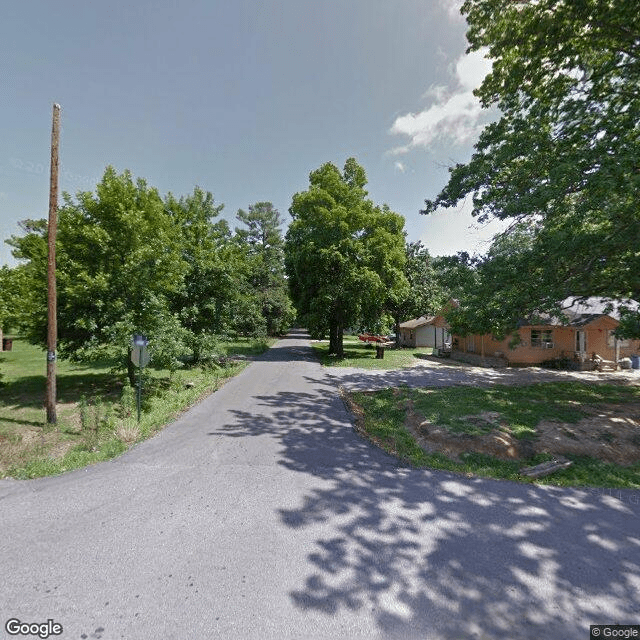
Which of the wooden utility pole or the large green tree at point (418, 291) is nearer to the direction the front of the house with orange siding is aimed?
the wooden utility pole

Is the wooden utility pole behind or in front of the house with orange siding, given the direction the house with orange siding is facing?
in front

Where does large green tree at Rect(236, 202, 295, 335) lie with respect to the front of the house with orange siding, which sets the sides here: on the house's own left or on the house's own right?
on the house's own right

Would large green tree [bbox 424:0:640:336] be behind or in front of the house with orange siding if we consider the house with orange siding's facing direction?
in front

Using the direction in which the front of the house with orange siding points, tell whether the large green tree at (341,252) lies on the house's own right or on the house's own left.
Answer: on the house's own right

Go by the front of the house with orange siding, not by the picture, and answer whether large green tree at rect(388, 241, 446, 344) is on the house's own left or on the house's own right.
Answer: on the house's own right

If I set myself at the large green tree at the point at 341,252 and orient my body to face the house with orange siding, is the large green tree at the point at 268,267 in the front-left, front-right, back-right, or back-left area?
back-left

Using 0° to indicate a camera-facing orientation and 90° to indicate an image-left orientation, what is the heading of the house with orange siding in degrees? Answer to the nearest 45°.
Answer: approximately 0°
